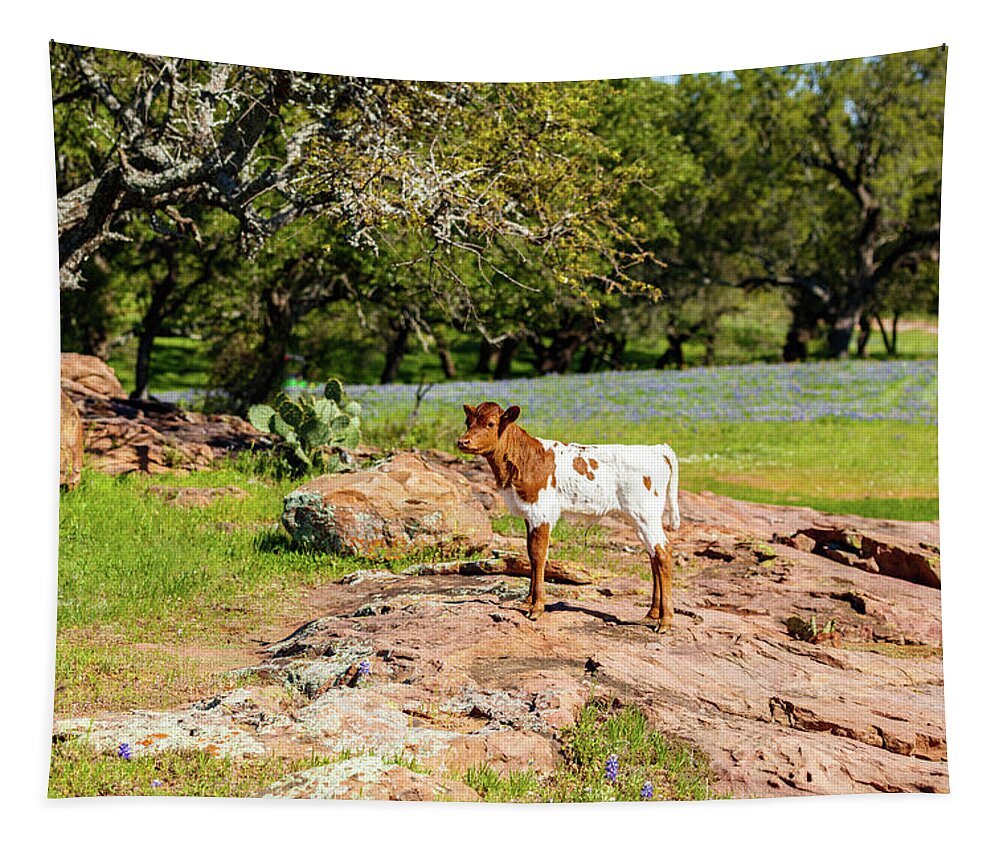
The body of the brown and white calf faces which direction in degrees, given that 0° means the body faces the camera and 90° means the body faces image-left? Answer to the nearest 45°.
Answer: approximately 90°

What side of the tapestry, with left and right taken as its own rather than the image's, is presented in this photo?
front

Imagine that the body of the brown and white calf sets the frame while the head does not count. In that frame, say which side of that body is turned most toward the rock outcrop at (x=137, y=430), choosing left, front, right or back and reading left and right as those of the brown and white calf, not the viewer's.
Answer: front
